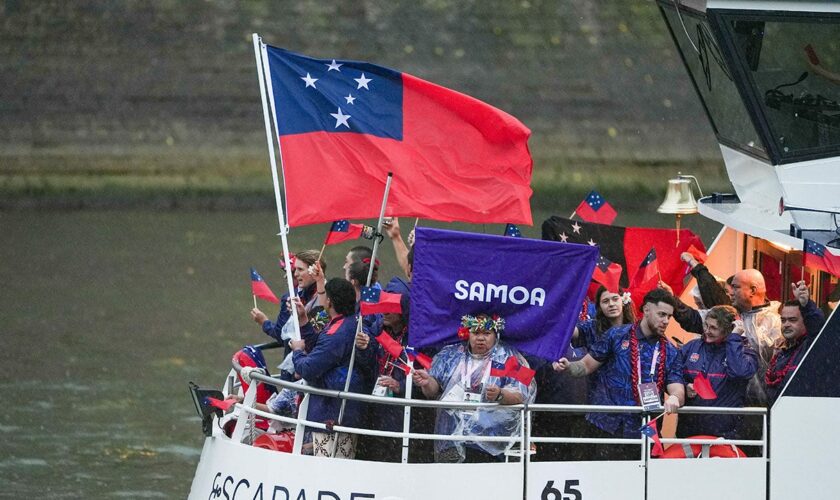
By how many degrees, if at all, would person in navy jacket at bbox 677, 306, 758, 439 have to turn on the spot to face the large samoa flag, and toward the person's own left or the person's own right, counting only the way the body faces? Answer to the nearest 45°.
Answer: approximately 45° to the person's own right

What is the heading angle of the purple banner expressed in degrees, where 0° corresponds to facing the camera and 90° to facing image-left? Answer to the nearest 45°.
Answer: approximately 0°

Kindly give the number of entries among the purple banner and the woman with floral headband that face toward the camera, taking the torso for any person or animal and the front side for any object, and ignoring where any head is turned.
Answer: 2

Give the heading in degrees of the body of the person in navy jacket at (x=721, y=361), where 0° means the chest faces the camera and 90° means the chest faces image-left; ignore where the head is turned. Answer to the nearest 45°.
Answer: approximately 45°

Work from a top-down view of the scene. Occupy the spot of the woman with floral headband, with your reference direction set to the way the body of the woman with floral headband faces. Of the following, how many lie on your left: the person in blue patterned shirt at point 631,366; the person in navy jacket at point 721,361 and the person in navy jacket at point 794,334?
3

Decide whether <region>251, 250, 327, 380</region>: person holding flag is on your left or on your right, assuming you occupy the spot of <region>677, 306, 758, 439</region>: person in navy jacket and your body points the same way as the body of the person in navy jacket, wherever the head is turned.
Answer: on your right

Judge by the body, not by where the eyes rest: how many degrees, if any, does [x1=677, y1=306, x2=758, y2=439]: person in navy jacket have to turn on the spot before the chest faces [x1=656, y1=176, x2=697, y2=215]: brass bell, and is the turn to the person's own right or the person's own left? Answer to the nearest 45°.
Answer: approximately 135° to the person's own right

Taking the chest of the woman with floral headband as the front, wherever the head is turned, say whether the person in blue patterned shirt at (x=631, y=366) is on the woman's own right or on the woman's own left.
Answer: on the woman's own left

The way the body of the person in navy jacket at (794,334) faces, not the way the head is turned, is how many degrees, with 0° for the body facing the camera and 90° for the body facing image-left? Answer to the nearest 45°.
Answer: approximately 45°

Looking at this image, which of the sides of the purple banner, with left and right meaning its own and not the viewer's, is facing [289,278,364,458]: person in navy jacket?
right
